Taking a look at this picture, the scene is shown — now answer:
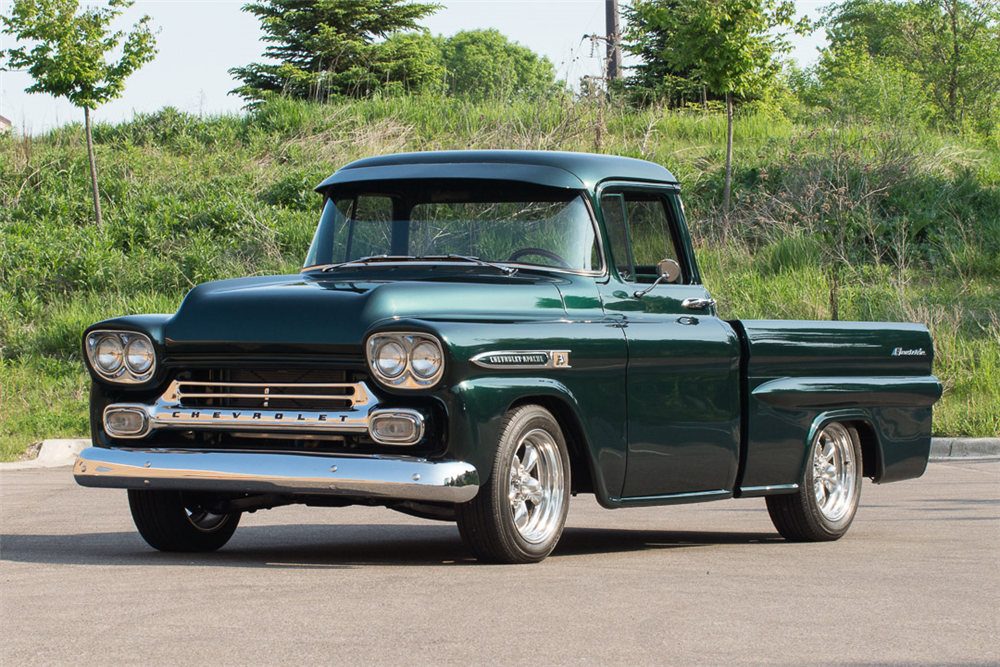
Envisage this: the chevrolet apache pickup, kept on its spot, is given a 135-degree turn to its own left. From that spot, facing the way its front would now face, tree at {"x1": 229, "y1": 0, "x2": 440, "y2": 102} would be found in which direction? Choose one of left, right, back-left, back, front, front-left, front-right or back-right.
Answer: left

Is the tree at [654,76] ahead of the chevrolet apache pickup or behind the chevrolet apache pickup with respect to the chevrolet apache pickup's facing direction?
behind

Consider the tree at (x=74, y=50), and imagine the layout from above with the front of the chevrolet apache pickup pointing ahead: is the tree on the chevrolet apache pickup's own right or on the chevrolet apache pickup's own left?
on the chevrolet apache pickup's own right

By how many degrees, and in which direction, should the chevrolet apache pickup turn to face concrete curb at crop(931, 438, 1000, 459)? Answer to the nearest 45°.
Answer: approximately 180°

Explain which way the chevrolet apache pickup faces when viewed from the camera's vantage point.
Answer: facing the viewer and to the left of the viewer

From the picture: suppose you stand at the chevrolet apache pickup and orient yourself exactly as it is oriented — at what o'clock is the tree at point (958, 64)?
The tree is roughly at 5 o'clock from the chevrolet apache pickup.

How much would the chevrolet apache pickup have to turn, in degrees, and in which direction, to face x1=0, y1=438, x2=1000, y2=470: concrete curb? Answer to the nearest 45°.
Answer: approximately 180°
